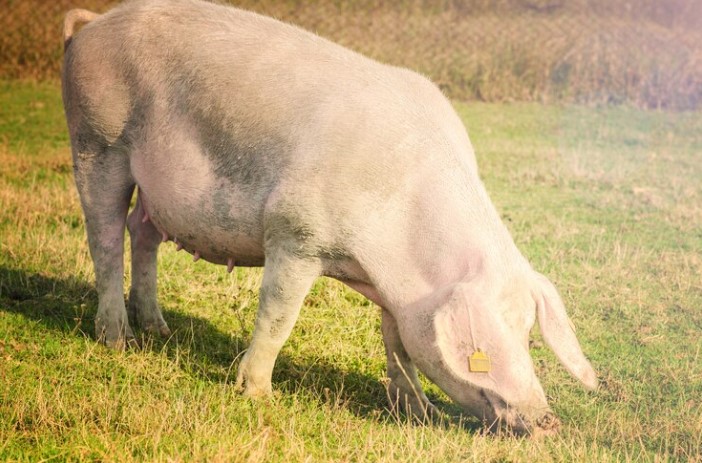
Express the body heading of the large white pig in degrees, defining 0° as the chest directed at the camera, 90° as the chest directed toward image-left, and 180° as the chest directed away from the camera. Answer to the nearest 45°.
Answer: approximately 315°
